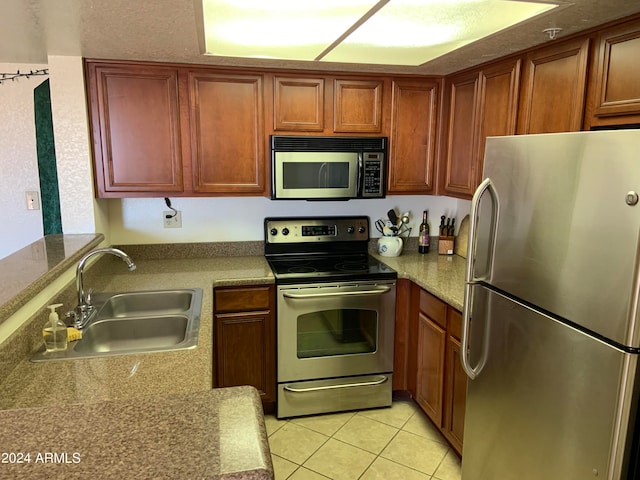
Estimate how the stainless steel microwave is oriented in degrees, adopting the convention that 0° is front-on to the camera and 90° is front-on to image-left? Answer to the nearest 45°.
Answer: approximately 0°

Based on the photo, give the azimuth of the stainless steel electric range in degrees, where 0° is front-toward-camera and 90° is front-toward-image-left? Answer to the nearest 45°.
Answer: approximately 0°

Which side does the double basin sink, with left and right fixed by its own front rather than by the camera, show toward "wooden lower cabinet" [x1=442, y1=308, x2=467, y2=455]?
front

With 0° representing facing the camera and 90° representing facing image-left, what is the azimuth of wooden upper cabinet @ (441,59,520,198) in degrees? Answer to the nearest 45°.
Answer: approximately 45°

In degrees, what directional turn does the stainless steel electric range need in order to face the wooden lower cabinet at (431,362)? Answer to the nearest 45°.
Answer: approximately 90° to its left

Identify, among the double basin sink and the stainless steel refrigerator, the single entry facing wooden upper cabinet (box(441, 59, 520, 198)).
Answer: the double basin sink

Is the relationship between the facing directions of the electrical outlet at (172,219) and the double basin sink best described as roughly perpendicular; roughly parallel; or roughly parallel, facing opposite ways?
roughly perpendicular

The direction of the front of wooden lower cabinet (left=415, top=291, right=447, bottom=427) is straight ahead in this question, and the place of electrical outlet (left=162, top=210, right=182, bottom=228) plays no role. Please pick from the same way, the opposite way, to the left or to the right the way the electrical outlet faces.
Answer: to the left

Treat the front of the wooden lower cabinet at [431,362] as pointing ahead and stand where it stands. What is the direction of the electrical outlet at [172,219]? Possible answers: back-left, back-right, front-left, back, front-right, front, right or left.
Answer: front-right

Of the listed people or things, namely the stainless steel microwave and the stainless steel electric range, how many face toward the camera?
2

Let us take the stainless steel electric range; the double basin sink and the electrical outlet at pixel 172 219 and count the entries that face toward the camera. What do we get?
2

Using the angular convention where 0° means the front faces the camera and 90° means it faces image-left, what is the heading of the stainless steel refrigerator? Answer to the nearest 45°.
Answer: approximately 45°

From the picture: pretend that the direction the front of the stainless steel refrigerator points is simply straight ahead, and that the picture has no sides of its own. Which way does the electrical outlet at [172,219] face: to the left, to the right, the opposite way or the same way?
to the left

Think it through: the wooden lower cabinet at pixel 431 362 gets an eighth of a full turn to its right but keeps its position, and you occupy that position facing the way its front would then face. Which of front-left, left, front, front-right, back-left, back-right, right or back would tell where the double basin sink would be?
front-left

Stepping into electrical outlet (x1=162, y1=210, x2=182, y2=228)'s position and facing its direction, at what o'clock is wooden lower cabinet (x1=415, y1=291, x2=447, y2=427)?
The wooden lower cabinet is roughly at 10 o'clock from the electrical outlet.

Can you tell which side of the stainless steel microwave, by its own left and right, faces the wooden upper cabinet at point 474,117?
left

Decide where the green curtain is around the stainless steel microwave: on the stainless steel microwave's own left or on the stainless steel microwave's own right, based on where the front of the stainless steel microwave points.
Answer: on the stainless steel microwave's own right
